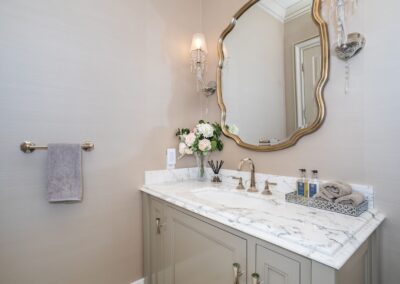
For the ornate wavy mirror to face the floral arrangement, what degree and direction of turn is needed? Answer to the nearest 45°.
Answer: approximately 45° to its right

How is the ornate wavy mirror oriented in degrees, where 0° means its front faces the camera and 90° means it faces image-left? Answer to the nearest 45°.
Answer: approximately 45°

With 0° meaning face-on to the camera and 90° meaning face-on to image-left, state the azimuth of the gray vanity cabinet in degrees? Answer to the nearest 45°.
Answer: approximately 45°
